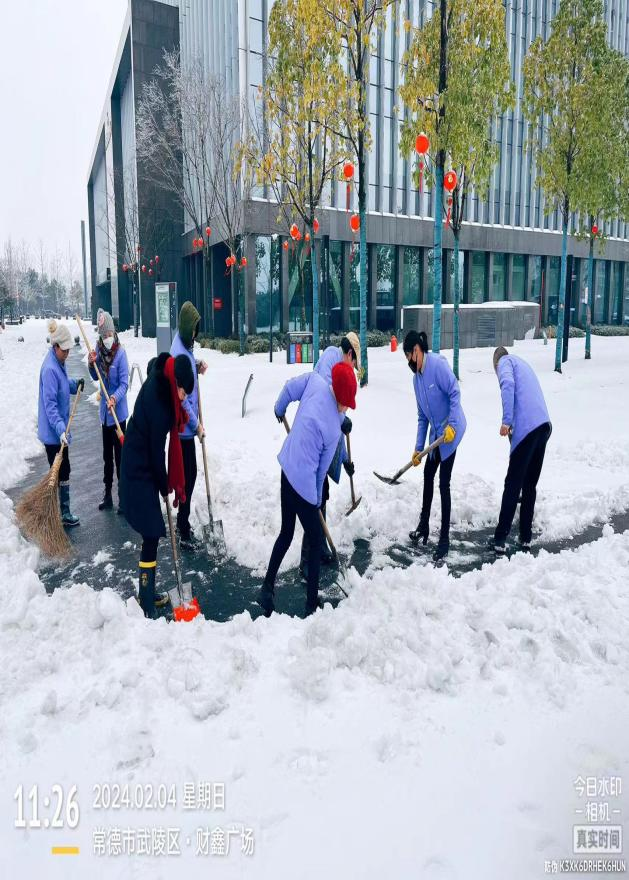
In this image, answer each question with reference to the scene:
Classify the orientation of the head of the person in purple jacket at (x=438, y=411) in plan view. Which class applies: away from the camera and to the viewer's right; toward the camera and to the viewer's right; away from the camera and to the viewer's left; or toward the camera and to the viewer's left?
toward the camera and to the viewer's left

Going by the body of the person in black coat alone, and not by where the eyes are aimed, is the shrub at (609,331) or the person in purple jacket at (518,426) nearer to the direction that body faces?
the person in purple jacket

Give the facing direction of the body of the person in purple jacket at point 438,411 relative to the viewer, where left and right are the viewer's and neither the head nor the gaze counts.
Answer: facing the viewer and to the left of the viewer

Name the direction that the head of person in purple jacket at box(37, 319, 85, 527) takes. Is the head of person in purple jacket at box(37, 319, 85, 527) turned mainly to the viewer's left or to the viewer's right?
to the viewer's right

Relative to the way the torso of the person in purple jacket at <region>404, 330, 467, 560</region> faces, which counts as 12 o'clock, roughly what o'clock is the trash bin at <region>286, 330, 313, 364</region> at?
The trash bin is roughly at 4 o'clock from the person in purple jacket.

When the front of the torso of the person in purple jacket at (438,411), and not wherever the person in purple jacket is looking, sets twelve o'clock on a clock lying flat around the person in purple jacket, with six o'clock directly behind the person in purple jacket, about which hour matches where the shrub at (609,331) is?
The shrub is roughly at 5 o'clock from the person in purple jacket.

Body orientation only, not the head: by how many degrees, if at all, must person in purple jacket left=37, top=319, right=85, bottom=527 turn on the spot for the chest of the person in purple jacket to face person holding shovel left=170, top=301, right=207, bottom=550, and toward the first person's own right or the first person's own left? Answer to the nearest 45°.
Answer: approximately 45° to the first person's own right

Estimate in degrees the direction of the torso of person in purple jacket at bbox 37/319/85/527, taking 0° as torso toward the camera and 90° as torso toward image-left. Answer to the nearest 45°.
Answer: approximately 270°
